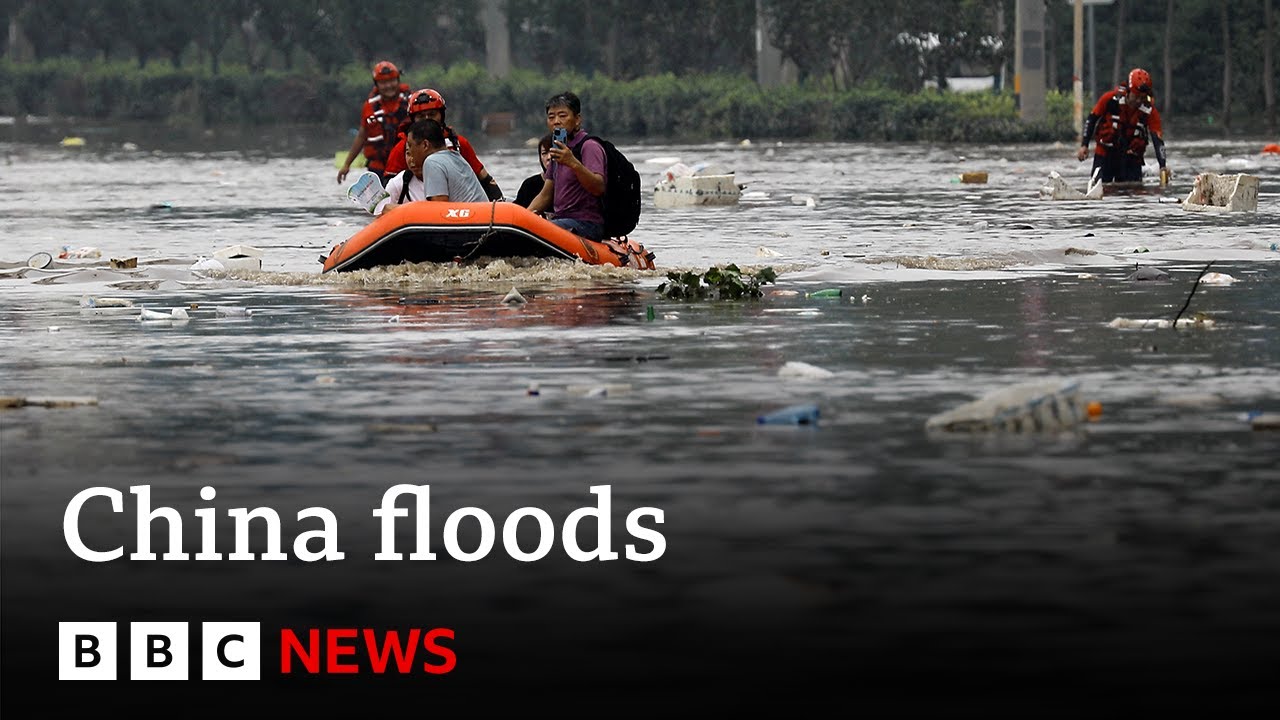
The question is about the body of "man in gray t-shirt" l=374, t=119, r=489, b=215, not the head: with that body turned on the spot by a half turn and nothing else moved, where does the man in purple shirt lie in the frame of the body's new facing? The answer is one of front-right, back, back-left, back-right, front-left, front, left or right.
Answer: front

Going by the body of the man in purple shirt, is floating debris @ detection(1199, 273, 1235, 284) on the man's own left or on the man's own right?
on the man's own left

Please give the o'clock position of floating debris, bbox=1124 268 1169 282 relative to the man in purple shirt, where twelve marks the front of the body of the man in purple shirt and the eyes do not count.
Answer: The floating debris is roughly at 8 o'clock from the man in purple shirt.

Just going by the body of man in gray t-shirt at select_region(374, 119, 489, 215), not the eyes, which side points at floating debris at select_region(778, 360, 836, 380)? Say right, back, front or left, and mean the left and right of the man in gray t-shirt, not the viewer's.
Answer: left

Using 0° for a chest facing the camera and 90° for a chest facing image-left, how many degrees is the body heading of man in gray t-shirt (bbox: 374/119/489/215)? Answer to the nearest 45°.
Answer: approximately 90°

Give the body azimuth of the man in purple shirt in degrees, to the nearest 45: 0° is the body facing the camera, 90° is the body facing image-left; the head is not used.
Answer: approximately 45°

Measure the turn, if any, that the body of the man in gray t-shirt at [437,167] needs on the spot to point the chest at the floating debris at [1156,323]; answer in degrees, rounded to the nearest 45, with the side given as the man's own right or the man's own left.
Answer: approximately 135° to the man's own left

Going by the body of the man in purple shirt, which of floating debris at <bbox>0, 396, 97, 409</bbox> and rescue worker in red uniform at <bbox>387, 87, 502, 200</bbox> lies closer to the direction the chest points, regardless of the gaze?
the floating debris
